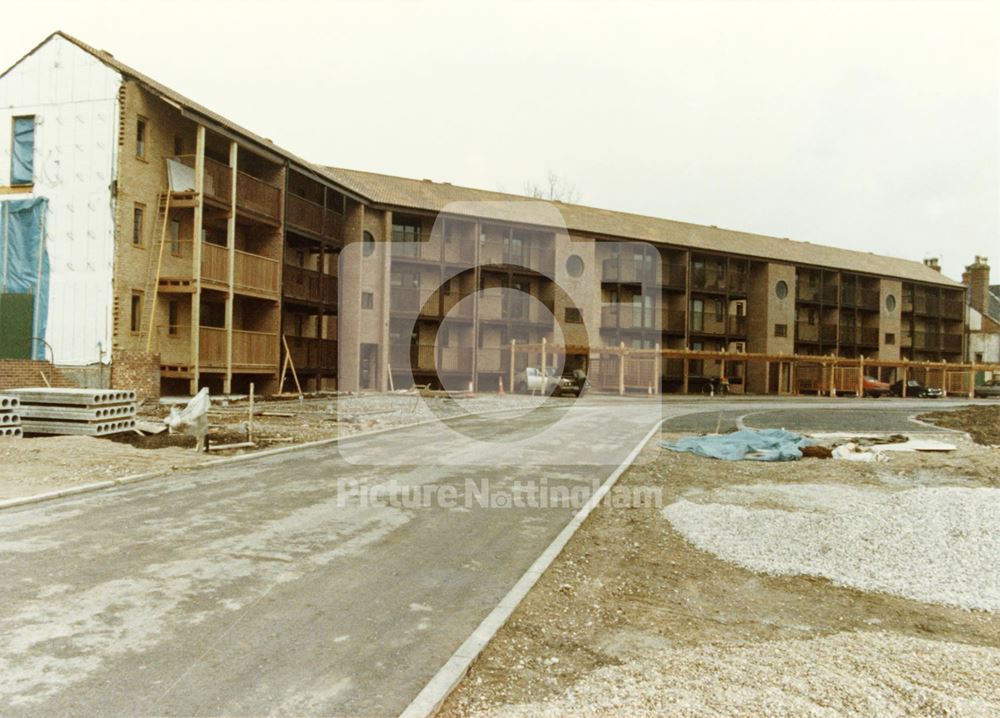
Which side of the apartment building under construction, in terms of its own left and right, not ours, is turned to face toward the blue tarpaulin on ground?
front

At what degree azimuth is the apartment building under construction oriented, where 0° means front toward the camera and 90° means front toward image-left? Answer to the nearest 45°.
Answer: approximately 315°

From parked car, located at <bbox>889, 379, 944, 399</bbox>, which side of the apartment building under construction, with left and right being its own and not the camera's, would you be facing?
left

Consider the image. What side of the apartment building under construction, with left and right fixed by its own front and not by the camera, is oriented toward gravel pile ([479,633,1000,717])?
front

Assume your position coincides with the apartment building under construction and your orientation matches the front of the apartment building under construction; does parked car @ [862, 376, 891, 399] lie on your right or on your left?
on your left

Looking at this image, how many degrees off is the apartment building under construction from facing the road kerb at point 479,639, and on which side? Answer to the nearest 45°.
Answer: approximately 45° to its right
